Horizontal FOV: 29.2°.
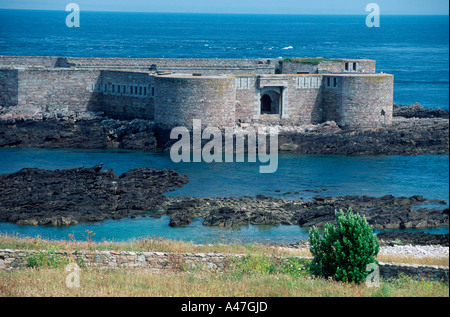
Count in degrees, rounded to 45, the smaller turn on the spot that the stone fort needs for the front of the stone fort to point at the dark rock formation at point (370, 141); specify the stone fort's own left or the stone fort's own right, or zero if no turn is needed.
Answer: approximately 45° to the stone fort's own left

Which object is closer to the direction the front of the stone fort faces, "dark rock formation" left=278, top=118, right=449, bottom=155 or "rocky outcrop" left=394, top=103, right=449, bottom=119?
the dark rock formation

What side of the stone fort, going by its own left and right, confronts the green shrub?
front

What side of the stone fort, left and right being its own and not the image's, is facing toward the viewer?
front

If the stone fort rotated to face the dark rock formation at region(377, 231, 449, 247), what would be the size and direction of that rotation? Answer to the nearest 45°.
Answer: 0° — it already faces it

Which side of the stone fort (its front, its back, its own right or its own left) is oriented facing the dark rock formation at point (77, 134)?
right

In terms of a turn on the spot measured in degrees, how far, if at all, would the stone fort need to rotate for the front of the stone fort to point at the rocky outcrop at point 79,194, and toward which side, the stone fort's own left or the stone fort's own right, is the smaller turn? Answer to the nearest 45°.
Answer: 0° — it already faces it

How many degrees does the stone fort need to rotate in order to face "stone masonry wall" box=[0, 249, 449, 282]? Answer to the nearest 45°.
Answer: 0° — it already faces it

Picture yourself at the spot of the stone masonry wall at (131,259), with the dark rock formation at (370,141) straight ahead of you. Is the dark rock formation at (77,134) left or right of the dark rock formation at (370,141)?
left

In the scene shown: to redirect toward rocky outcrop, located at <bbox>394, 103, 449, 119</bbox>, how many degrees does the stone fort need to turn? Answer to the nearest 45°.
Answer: approximately 90° to its left
